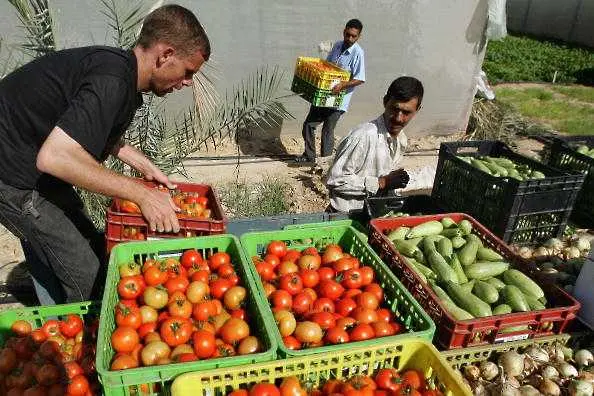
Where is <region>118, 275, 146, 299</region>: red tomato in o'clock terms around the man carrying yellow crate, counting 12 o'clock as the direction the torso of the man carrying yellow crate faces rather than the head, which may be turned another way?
The red tomato is roughly at 11 o'clock from the man carrying yellow crate.

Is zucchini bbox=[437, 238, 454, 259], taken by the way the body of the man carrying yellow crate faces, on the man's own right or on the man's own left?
on the man's own left

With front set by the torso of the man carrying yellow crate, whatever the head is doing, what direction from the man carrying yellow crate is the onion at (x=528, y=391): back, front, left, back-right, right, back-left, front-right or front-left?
front-left

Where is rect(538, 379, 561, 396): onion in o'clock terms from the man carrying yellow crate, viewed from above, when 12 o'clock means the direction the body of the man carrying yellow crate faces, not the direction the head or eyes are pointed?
The onion is roughly at 10 o'clock from the man carrying yellow crate.

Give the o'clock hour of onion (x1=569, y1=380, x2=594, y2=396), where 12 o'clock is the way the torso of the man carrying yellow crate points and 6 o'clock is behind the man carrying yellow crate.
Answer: The onion is roughly at 10 o'clock from the man carrying yellow crate.

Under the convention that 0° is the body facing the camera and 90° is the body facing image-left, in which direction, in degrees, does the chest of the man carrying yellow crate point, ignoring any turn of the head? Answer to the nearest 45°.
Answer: approximately 45°

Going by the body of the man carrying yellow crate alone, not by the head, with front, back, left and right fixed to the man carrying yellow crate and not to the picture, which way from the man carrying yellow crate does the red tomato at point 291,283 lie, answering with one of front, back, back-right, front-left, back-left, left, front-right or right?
front-left

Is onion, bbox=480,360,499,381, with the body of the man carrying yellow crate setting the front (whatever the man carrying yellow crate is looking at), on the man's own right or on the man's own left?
on the man's own left

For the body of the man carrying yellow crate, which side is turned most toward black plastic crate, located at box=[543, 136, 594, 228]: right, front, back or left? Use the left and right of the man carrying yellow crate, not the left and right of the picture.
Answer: left
